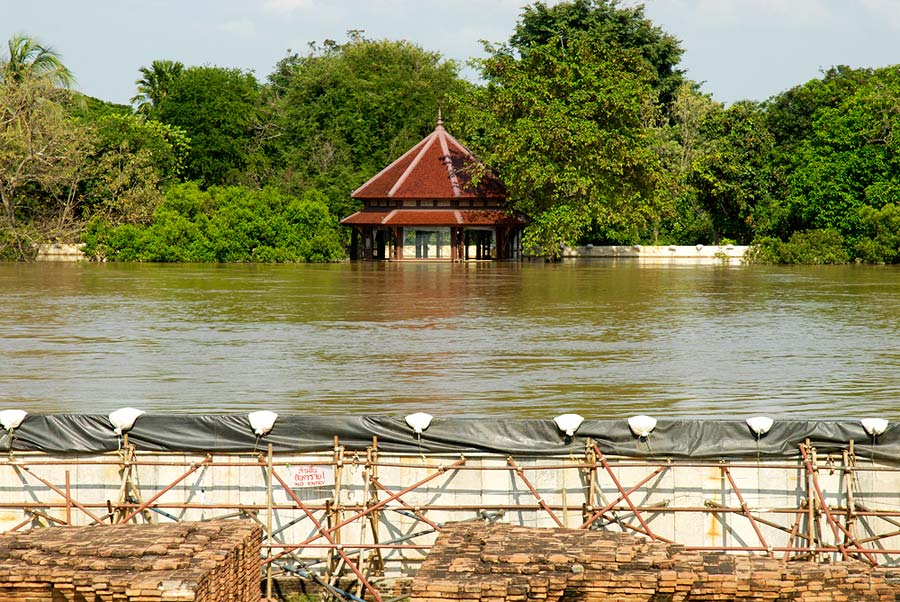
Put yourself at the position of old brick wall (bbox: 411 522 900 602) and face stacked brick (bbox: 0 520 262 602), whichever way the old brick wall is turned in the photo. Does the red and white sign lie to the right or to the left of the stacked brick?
right

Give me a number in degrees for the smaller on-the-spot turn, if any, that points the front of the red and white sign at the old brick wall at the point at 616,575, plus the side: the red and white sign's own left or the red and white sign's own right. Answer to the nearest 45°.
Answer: approximately 45° to the red and white sign's own left

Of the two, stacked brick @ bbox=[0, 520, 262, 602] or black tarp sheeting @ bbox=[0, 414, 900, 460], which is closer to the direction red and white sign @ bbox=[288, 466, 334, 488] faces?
the stacked brick

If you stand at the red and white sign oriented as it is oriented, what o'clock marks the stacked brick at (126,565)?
The stacked brick is roughly at 1 o'clock from the red and white sign.

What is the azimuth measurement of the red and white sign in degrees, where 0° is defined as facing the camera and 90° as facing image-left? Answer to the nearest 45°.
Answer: approximately 0°
